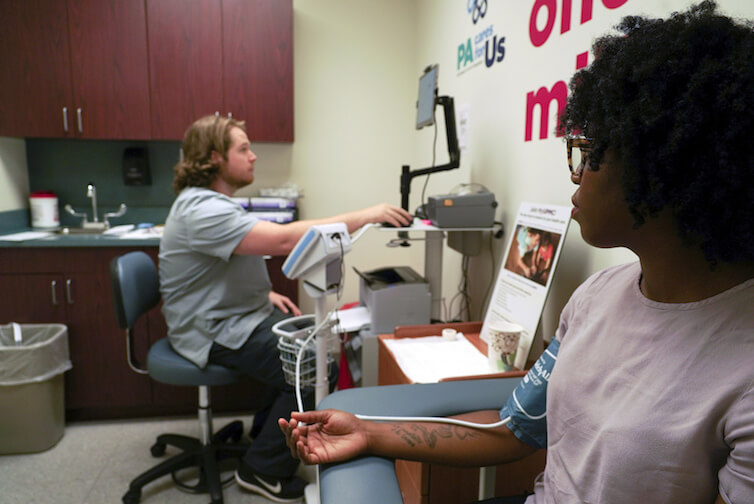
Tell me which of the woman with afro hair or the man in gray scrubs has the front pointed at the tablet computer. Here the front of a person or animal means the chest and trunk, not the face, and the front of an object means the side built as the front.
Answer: the man in gray scrubs

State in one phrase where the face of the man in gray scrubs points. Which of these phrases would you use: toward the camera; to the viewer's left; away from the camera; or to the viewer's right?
to the viewer's right

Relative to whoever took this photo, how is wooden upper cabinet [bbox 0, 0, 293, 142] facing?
facing the viewer

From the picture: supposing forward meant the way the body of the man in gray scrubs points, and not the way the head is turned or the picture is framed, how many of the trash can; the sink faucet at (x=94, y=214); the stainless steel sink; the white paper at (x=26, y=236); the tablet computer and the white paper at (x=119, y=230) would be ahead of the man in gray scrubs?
1

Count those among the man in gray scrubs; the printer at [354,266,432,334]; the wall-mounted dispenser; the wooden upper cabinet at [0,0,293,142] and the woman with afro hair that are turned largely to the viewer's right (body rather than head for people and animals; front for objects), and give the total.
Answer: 1

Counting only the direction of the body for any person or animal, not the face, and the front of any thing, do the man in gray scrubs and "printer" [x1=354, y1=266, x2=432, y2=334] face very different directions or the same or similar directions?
very different directions

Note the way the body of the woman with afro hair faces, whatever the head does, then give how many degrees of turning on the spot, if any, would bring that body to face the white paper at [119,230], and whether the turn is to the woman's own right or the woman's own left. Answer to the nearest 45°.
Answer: approximately 90° to the woman's own right

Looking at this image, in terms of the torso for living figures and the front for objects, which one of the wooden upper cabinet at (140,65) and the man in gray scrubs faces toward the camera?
the wooden upper cabinet

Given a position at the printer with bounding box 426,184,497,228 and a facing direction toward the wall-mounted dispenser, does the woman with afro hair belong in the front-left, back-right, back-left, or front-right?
back-left

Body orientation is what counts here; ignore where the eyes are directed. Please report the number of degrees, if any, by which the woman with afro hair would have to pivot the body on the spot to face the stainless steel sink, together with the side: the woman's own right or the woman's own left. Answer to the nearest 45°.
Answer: approximately 90° to the woman's own right
